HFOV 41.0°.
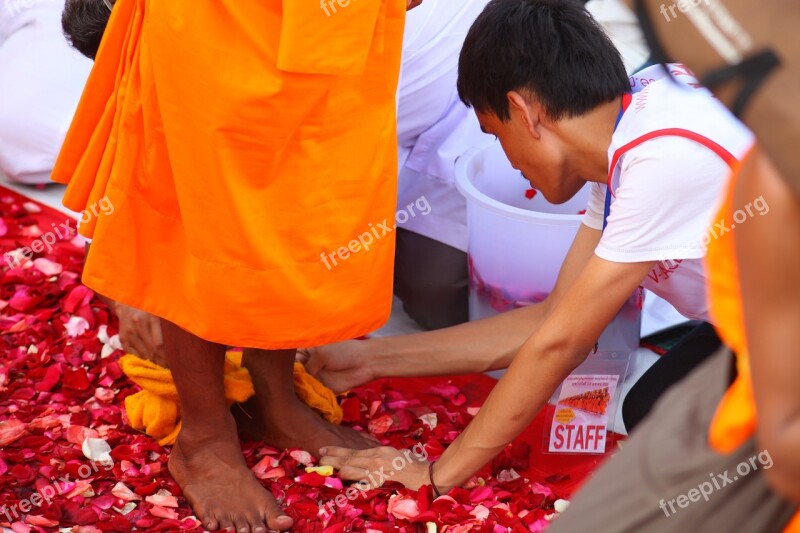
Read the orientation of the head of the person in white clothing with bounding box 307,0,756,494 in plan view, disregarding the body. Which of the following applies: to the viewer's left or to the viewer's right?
to the viewer's left

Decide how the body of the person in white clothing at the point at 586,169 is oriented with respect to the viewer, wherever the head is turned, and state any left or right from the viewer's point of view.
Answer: facing to the left of the viewer

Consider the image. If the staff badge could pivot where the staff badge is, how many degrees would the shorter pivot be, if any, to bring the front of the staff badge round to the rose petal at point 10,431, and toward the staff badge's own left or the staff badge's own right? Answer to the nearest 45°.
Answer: approximately 90° to the staff badge's own right

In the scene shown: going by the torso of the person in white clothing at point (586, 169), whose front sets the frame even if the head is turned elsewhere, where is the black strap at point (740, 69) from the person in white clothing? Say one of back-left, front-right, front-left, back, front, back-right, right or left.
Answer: left

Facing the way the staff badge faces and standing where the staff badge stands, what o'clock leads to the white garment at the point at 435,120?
The white garment is roughly at 5 o'clock from the staff badge.

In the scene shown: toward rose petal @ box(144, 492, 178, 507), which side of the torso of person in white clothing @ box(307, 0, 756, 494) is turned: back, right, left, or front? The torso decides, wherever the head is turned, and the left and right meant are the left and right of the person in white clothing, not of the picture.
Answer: front

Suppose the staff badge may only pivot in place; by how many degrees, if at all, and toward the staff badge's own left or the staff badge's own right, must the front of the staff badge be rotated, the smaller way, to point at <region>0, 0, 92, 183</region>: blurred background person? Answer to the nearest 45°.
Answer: approximately 135° to the staff badge's own right

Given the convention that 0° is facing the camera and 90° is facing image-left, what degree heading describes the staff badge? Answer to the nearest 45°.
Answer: approximately 0°

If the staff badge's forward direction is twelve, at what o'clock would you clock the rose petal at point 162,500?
The rose petal is roughly at 2 o'clock from the staff badge.

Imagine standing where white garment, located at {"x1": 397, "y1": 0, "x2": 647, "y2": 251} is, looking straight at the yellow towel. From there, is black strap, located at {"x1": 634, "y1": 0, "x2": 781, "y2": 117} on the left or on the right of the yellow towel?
left

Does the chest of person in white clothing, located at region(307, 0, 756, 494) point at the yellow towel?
yes
